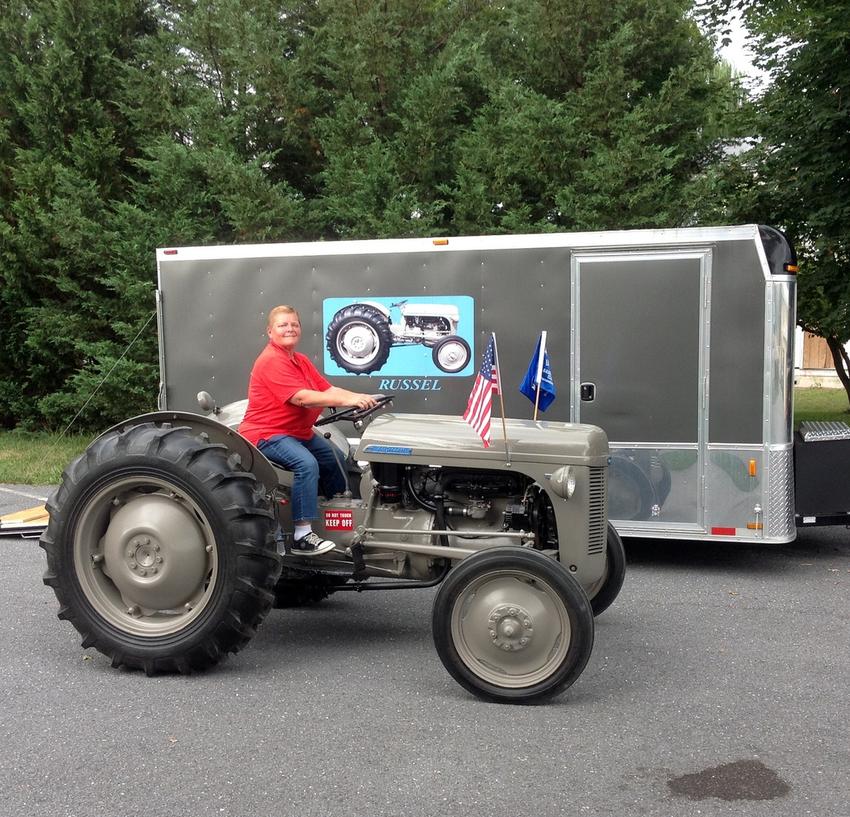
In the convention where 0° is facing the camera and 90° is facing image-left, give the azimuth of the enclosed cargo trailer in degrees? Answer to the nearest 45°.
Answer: approximately 270°

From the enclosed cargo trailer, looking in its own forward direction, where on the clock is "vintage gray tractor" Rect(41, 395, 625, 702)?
The vintage gray tractor is roughly at 4 o'clock from the enclosed cargo trailer.

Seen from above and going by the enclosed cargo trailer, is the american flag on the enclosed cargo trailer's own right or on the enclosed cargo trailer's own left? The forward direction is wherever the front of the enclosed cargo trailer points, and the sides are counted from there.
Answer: on the enclosed cargo trailer's own right
